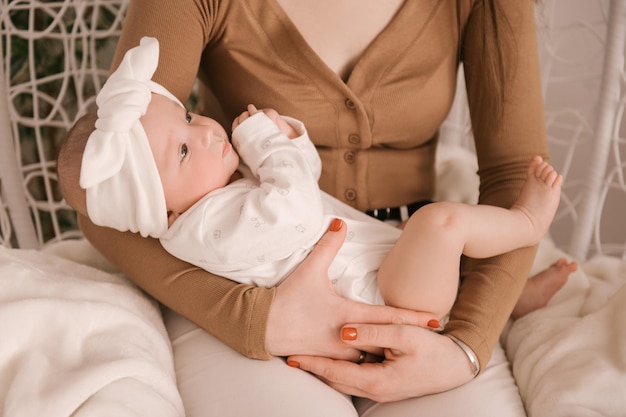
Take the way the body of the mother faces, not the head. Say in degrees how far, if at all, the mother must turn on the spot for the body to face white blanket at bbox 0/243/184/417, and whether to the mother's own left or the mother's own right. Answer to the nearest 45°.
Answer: approximately 45° to the mother's own right

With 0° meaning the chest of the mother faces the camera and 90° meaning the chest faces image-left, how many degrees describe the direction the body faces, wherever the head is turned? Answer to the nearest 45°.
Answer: approximately 0°
